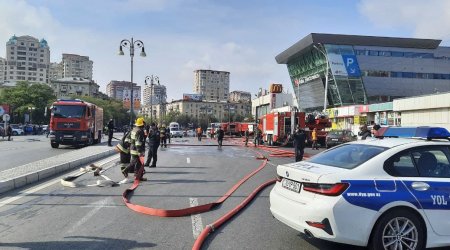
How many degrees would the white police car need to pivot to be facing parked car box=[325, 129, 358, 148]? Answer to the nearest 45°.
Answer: approximately 45° to its left

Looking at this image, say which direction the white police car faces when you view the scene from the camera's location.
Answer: facing away from the viewer and to the right of the viewer

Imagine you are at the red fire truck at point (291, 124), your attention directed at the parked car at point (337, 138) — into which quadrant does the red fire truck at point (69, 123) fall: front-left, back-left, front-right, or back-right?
back-right

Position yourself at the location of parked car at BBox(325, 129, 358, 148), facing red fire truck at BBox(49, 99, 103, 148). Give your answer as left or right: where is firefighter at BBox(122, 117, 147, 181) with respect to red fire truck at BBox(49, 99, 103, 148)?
left

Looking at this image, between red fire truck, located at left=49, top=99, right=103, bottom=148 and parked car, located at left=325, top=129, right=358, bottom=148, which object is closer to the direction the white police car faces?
the parked car

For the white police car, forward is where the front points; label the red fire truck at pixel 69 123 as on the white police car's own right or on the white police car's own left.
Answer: on the white police car's own left
